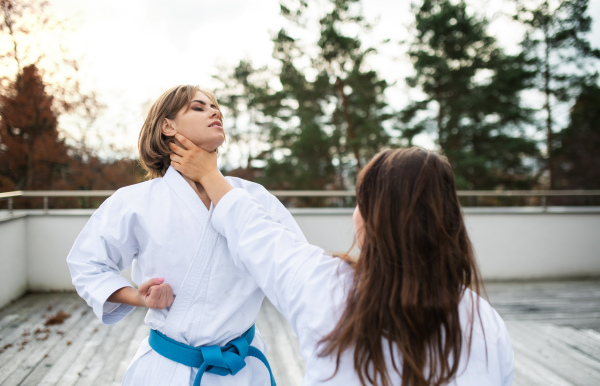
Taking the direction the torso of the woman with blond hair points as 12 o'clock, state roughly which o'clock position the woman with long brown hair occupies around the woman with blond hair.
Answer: The woman with long brown hair is roughly at 12 o'clock from the woman with blond hair.

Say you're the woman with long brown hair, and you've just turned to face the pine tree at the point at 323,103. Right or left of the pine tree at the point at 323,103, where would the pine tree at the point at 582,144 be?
right

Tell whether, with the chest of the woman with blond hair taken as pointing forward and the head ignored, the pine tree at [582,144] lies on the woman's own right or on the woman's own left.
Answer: on the woman's own left

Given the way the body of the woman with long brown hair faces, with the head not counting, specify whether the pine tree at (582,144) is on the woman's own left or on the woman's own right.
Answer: on the woman's own right

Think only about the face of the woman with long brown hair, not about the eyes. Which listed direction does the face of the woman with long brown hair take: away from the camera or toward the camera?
away from the camera

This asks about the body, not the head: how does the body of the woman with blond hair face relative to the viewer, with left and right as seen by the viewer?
facing the viewer and to the right of the viewer

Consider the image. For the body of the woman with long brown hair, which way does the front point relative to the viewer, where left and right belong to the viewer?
facing away from the viewer and to the left of the viewer

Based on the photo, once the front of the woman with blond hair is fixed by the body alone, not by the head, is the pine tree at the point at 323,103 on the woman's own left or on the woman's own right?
on the woman's own left

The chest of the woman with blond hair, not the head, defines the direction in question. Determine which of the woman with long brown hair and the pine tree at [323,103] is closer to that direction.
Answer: the woman with long brown hair

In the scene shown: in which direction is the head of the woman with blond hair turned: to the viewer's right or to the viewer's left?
to the viewer's right

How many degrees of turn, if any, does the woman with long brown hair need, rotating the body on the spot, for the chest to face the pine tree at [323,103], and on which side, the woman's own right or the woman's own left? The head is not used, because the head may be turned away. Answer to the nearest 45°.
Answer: approximately 45° to the woman's own right

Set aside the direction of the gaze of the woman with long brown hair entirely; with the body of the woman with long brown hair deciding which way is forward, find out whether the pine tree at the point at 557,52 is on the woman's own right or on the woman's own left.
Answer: on the woman's own right
